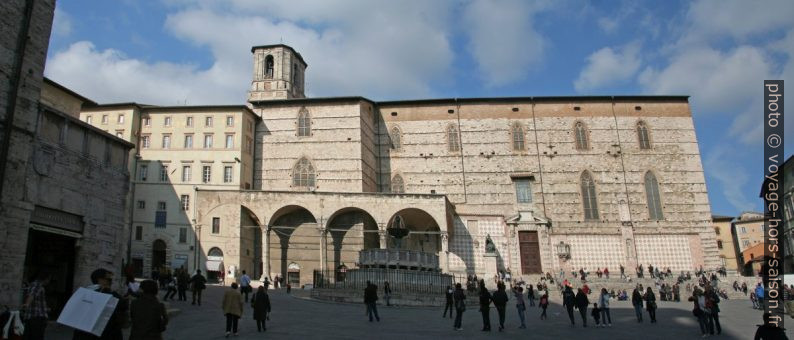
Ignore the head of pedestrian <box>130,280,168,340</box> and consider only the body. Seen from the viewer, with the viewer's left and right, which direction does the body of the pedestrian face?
facing away from the viewer

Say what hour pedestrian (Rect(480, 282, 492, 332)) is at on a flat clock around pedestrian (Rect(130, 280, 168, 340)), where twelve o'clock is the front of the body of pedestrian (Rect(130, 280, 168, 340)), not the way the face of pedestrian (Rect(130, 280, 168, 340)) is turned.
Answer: pedestrian (Rect(480, 282, 492, 332)) is roughly at 2 o'clock from pedestrian (Rect(130, 280, 168, 340)).

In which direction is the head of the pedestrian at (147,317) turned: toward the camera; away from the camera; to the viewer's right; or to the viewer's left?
away from the camera

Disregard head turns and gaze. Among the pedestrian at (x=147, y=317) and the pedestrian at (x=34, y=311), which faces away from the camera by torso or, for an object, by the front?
the pedestrian at (x=147, y=317)

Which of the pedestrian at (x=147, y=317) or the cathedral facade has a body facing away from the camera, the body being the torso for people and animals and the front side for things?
the pedestrian

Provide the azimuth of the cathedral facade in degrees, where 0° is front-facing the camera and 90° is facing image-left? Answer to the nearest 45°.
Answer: approximately 0°
